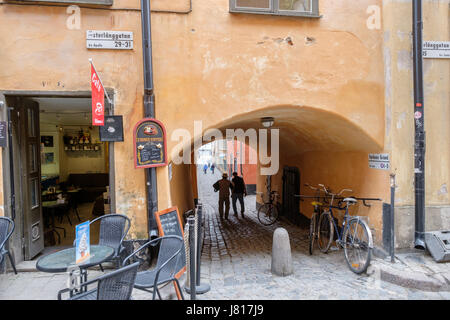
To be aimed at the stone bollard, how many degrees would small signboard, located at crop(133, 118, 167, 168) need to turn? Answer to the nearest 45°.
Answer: approximately 90° to its left

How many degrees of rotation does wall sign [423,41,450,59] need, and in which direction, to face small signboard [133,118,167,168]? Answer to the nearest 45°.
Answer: approximately 45° to its right

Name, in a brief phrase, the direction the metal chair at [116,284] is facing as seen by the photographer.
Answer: facing to the left of the viewer

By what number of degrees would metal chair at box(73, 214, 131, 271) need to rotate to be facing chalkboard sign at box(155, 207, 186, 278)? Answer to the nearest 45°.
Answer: approximately 135° to its left

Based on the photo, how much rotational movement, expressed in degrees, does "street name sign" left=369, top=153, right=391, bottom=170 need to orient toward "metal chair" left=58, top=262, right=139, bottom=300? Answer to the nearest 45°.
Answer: approximately 45° to its right

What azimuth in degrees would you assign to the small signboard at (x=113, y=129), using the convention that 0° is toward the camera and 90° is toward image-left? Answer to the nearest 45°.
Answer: approximately 0°

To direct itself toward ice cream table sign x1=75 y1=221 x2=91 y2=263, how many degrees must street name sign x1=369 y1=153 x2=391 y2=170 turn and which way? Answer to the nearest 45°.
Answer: approximately 45° to its right
